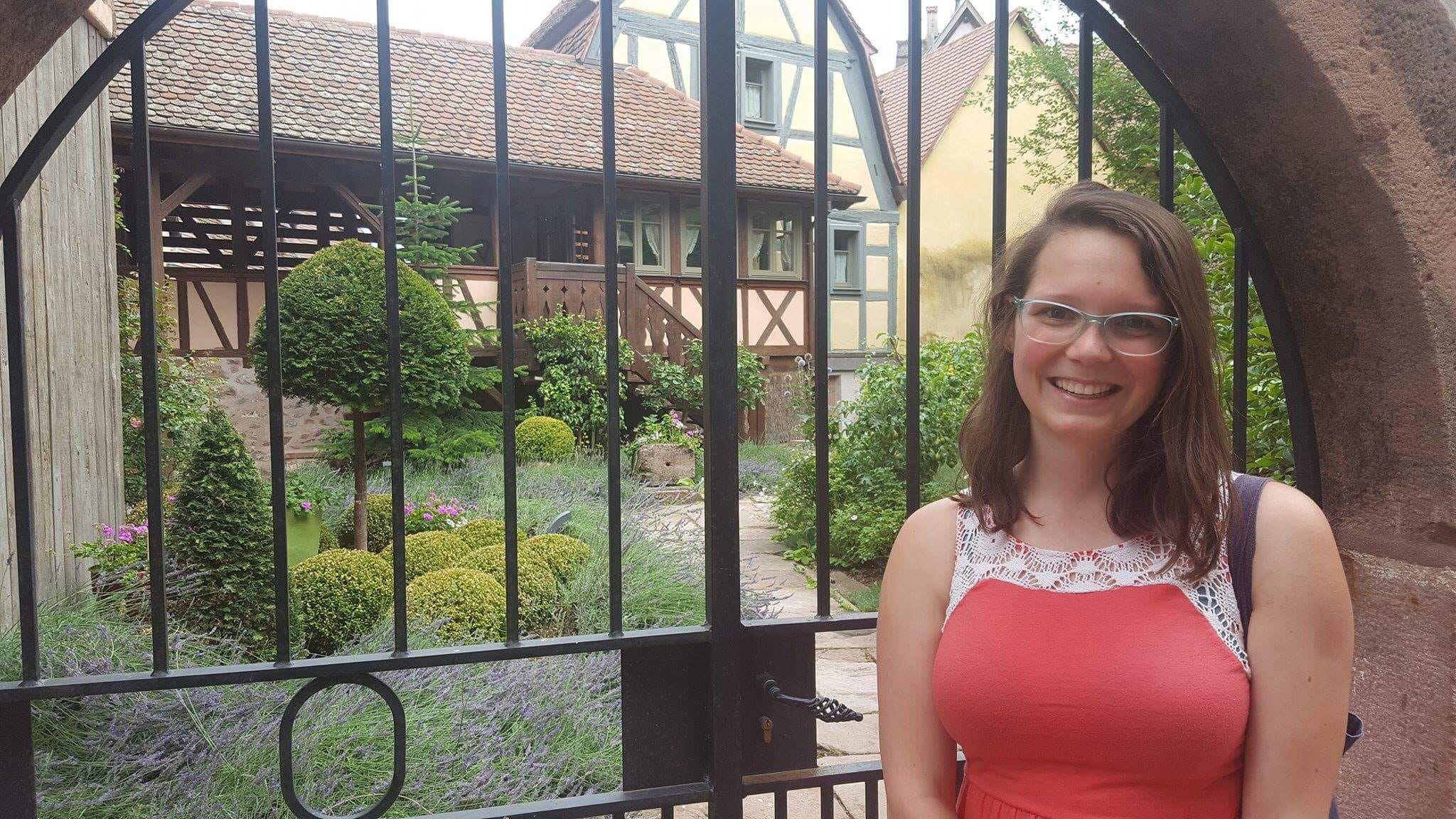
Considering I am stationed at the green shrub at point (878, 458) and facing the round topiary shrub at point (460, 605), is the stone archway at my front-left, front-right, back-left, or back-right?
front-left

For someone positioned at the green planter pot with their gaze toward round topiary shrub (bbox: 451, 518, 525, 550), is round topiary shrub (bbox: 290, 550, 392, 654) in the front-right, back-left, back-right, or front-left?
front-right

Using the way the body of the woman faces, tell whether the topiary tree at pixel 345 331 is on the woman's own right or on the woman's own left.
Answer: on the woman's own right

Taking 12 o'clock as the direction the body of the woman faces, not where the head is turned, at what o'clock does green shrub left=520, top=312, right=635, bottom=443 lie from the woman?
The green shrub is roughly at 5 o'clock from the woman.

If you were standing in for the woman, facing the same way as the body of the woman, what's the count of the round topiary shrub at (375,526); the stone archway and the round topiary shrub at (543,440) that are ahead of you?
0

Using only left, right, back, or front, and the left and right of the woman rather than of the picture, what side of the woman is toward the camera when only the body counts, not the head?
front

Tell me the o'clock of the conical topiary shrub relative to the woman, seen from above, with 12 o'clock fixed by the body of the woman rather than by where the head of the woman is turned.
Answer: The conical topiary shrub is roughly at 4 o'clock from the woman.

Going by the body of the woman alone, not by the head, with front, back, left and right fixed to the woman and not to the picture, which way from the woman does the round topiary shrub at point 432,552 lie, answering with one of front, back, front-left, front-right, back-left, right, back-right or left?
back-right

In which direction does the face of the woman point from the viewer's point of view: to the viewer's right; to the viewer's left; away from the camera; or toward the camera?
toward the camera

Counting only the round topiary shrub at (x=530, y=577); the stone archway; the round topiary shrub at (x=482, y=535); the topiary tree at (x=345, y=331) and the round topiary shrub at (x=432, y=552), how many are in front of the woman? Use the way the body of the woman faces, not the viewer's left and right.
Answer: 0

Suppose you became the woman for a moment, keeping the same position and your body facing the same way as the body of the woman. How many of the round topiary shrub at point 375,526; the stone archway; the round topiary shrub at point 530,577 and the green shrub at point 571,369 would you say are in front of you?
0

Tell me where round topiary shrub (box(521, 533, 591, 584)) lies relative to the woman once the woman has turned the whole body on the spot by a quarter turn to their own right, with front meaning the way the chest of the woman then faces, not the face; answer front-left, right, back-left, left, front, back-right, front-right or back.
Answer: front-right

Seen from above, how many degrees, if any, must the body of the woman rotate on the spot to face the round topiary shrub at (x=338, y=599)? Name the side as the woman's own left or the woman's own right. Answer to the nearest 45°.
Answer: approximately 135° to the woman's own right

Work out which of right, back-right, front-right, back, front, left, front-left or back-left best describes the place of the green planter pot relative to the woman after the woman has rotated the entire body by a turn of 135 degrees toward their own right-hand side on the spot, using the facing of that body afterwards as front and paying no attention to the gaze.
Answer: front

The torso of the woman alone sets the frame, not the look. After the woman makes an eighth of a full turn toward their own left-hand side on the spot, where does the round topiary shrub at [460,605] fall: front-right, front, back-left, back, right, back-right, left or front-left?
back

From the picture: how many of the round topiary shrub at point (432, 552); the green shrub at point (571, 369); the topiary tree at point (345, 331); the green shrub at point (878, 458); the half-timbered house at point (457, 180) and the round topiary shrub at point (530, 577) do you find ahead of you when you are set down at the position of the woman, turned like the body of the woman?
0
